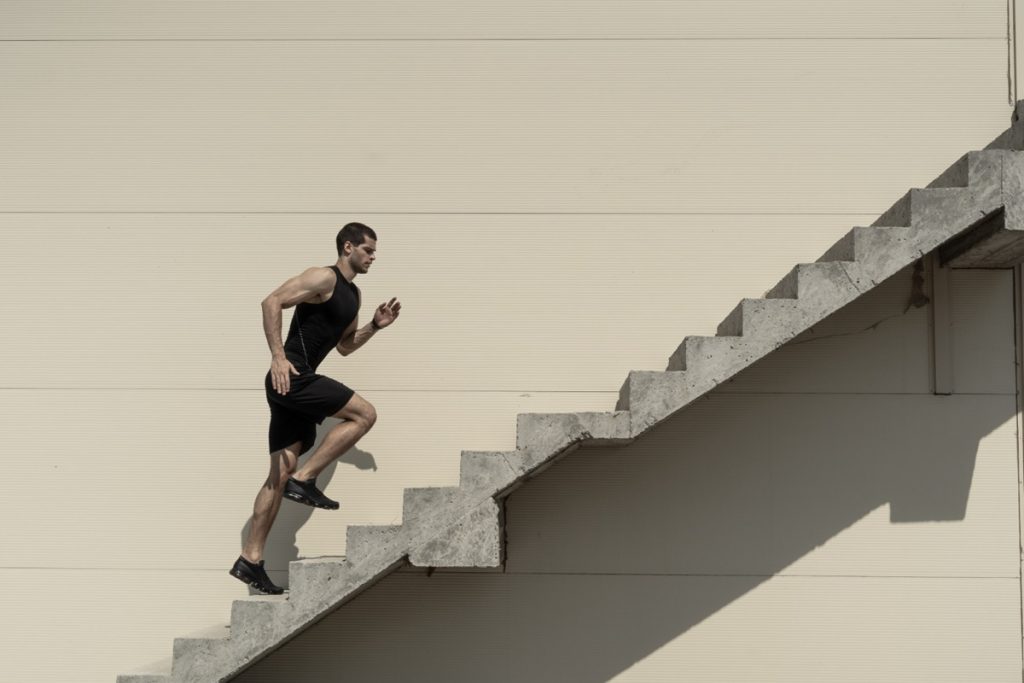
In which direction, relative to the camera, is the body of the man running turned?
to the viewer's right
